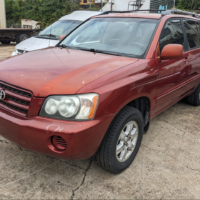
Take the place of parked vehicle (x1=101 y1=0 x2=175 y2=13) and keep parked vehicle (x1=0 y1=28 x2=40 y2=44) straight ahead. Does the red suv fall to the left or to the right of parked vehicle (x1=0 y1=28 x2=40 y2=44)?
left

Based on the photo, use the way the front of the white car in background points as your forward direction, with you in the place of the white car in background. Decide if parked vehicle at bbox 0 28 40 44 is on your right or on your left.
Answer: on your right

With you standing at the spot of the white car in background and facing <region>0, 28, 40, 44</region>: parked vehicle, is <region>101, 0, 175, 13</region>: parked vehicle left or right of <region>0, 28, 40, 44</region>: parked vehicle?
right

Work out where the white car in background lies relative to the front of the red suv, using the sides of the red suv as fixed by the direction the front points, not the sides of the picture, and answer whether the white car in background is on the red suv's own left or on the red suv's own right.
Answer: on the red suv's own right

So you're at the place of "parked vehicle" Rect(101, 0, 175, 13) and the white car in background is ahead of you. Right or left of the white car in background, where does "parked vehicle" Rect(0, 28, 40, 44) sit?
right

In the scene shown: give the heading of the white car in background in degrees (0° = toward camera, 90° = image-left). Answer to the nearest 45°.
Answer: approximately 45°

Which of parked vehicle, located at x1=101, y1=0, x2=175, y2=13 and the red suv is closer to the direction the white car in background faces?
the red suv
